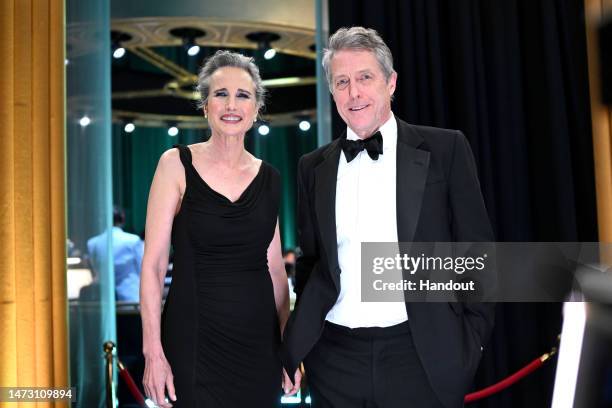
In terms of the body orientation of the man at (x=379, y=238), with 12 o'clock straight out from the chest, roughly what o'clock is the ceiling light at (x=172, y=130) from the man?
The ceiling light is roughly at 4 o'clock from the man.

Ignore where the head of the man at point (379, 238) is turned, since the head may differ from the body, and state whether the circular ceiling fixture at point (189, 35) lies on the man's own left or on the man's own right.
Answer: on the man's own right

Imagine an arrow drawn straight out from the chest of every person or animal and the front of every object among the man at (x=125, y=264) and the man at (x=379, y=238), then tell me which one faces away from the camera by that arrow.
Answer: the man at (x=125, y=264)

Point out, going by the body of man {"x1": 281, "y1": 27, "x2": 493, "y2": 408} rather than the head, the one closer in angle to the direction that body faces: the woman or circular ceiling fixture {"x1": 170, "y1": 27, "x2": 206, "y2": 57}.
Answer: the woman

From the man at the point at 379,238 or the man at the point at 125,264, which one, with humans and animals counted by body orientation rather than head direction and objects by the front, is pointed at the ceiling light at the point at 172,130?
the man at the point at 125,264

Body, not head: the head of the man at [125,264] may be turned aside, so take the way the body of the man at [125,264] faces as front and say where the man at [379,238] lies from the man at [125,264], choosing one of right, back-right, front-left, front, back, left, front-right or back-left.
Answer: back

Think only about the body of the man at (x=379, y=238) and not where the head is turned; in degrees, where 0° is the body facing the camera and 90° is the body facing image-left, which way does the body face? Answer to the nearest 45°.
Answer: approximately 45°

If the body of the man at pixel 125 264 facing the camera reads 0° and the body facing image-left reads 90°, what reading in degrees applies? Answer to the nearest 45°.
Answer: approximately 180°

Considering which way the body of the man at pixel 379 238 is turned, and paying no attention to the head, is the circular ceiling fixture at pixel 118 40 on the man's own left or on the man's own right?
on the man's own right

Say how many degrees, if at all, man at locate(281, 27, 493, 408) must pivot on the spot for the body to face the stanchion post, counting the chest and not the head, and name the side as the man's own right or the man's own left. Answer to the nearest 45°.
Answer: approximately 90° to the man's own right

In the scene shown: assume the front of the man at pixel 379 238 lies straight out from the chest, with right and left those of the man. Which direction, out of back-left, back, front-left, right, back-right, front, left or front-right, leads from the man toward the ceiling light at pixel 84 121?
right

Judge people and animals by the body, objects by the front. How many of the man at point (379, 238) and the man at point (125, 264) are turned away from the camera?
1

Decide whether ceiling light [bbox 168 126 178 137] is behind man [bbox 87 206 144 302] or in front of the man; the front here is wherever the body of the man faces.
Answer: in front
